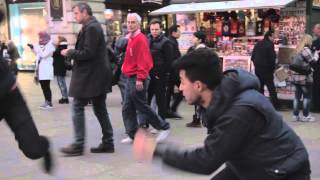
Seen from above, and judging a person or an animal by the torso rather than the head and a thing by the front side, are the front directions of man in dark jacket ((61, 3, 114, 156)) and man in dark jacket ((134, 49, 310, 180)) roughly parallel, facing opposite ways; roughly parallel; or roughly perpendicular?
roughly parallel

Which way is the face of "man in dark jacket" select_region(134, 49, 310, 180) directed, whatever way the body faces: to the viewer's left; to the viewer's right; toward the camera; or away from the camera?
to the viewer's left

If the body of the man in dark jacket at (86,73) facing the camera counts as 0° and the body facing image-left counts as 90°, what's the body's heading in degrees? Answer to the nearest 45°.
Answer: approximately 90°

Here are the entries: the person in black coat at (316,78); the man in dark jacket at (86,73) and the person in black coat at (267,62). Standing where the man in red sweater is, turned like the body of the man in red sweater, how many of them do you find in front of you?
1

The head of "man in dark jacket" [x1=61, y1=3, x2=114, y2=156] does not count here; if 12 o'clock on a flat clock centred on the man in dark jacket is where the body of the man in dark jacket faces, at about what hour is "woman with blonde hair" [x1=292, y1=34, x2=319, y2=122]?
The woman with blonde hair is roughly at 5 o'clock from the man in dark jacket.

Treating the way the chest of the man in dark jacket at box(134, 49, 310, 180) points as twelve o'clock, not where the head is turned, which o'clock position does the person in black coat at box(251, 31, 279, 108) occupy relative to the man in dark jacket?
The person in black coat is roughly at 3 o'clock from the man in dark jacket.

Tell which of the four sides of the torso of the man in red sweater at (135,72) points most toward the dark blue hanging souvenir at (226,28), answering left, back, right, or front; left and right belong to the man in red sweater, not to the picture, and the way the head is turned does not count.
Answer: back

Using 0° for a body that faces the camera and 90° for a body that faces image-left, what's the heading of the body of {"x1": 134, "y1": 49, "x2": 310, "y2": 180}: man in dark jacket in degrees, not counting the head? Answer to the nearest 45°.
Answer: approximately 90°
